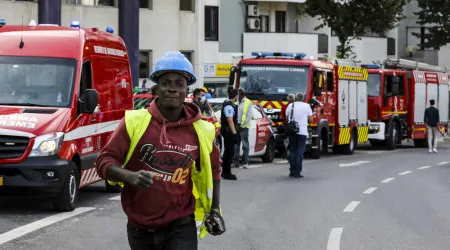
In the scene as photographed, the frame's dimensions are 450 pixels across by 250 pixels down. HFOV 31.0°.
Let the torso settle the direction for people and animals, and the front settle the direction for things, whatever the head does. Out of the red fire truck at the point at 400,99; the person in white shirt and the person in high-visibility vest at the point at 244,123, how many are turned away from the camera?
1

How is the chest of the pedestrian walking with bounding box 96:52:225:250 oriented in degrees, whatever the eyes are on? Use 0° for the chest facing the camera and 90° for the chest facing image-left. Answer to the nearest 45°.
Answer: approximately 0°

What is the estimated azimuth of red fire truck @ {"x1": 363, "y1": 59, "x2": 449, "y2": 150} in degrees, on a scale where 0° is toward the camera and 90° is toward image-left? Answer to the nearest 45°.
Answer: approximately 45°

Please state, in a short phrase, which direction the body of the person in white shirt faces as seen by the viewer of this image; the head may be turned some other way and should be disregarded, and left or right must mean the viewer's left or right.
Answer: facing away from the viewer

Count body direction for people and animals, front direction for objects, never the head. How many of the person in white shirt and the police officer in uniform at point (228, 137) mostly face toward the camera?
0

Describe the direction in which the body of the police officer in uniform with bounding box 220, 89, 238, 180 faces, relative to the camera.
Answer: to the viewer's right

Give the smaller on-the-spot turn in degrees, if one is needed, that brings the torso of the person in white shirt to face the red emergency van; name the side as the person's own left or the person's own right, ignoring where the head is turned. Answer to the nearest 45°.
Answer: approximately 135° to the person's own left

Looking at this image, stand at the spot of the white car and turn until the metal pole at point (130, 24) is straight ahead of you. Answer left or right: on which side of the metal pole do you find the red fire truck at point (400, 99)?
right

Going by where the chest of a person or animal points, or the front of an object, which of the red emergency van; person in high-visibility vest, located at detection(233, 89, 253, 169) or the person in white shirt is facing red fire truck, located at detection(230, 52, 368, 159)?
the person in white shirt

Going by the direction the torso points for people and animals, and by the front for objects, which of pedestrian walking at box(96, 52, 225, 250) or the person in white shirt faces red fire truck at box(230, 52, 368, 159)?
the person in white shirt

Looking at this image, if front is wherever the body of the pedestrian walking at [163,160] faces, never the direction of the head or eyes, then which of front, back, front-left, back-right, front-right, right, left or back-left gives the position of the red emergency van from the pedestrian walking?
back

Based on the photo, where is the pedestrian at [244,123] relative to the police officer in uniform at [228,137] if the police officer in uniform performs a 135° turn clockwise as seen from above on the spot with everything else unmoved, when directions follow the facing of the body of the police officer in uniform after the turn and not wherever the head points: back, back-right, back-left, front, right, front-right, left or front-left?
back-right

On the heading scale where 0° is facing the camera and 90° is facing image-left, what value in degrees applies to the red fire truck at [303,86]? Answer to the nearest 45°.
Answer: approximately 45°
